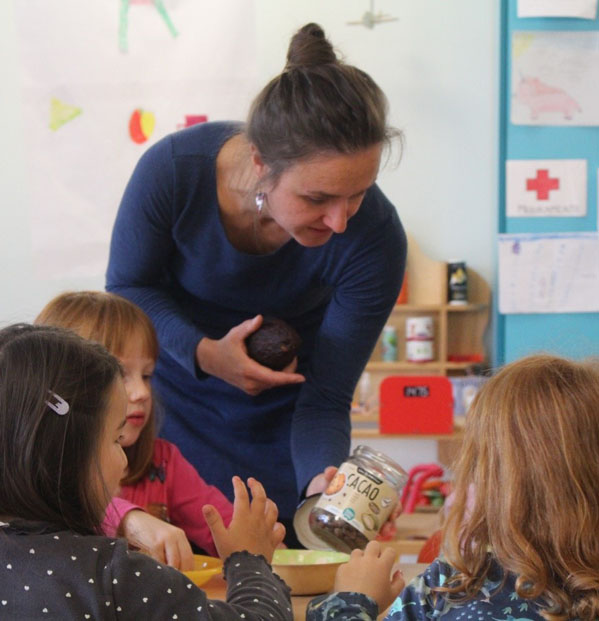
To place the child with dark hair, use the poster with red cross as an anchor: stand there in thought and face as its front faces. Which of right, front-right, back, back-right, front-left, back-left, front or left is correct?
front

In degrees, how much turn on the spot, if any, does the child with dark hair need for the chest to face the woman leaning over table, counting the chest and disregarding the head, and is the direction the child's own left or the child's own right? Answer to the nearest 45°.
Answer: approximately 45° to the child's own left

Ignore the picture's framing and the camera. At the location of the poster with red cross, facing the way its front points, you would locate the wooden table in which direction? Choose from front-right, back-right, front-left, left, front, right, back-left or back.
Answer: front

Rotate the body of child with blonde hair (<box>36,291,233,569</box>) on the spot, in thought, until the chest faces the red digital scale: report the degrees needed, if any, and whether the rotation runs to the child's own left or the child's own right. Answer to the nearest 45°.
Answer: approximately 90° to the child's own left

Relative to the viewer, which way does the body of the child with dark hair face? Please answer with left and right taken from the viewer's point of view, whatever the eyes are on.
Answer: facing away from the viewer and to the right of the viewer

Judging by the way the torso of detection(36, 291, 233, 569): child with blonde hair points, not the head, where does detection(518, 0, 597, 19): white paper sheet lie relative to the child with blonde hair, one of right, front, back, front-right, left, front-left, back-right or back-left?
left

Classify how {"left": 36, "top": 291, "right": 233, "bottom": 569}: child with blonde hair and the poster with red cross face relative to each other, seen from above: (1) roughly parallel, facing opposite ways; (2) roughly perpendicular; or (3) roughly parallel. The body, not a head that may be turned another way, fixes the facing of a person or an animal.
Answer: roughly perpendicular

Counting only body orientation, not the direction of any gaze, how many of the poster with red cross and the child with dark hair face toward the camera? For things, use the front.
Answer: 1

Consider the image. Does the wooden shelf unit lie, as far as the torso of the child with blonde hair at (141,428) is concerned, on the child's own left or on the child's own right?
on the child's own left

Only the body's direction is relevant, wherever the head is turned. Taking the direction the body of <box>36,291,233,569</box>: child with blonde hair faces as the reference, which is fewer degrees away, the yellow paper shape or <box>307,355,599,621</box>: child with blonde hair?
the child with blonde hair

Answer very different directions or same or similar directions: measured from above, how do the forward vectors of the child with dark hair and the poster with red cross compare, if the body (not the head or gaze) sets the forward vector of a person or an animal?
very different directions

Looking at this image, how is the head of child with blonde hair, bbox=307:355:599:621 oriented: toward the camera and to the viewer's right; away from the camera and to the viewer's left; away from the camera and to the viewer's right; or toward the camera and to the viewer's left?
away from the camera and to the viewer's left

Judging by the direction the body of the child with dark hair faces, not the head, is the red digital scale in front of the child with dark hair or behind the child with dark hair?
in front

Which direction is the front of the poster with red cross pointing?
toward the camera

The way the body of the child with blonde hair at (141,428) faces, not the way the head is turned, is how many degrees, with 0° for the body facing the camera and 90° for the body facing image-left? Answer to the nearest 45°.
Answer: approximately 315°
